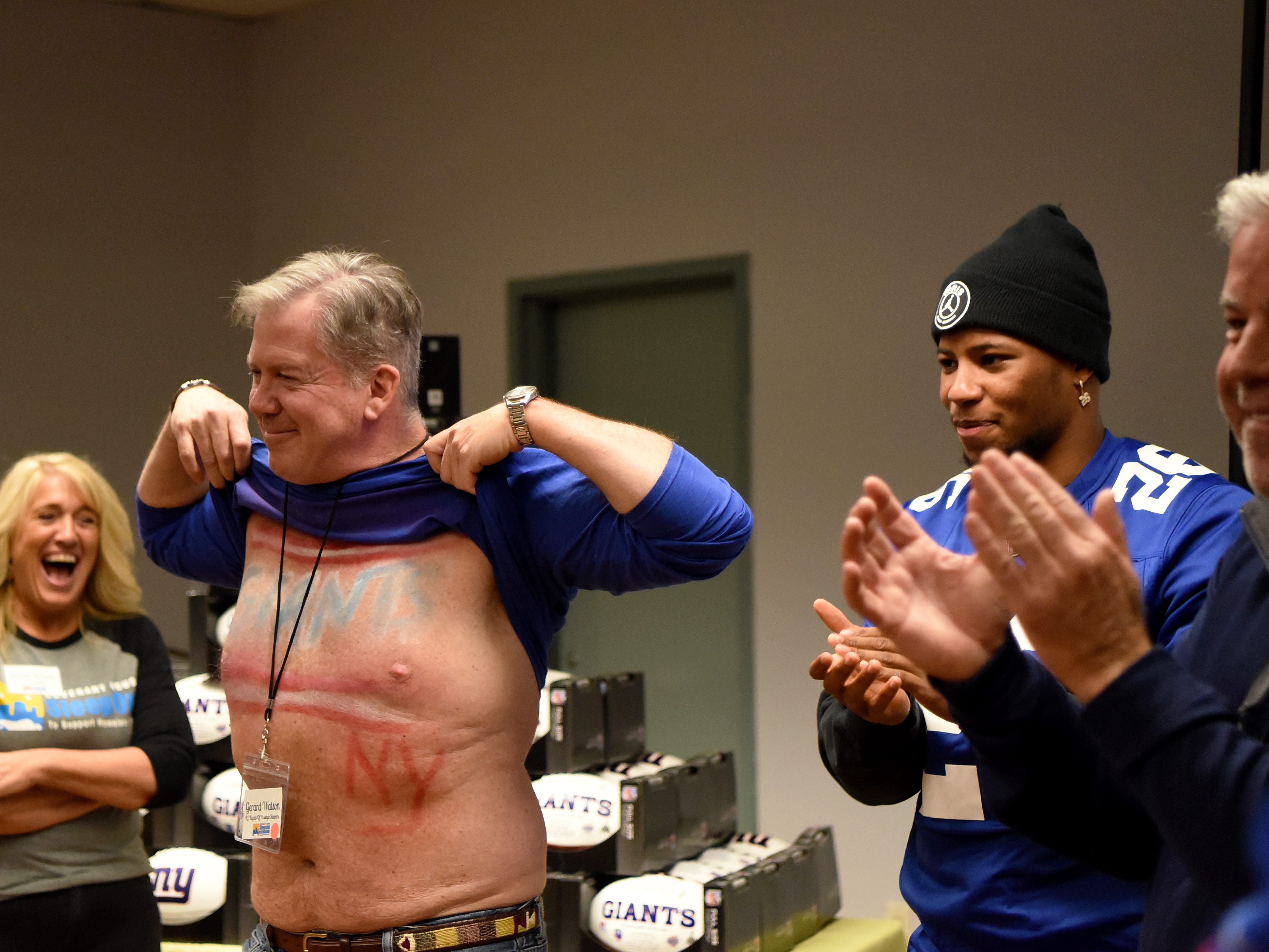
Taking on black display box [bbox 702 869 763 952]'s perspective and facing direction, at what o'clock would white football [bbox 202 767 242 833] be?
The white football is roughly at 2 o'clock from the black display box.

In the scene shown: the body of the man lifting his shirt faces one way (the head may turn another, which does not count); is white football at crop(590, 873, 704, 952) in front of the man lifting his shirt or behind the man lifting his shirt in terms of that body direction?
behind

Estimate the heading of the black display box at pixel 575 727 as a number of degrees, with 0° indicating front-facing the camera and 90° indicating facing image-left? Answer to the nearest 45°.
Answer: approximately 45°

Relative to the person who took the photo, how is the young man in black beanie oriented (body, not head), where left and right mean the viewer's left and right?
facing the viewer and to the left of the viewer

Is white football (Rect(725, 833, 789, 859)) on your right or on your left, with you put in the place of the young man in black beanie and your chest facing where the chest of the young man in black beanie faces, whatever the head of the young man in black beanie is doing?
on your right

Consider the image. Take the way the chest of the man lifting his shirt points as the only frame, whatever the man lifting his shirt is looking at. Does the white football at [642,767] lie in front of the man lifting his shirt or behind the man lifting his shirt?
behind

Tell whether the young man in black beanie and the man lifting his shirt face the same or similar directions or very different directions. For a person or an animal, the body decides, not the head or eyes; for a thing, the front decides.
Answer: same or similar directions

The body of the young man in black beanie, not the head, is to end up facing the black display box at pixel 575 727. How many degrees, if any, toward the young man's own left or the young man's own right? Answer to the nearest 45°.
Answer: approximately 90° to the young man's own right

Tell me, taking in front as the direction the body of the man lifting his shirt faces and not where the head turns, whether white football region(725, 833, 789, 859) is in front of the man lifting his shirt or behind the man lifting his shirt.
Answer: behind

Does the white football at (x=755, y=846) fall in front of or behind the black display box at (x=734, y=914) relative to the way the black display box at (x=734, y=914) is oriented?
behind

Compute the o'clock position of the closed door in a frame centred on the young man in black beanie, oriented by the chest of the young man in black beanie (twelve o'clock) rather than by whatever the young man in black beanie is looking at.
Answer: The closed door is roughly at 4 o'clock from the young man in black beanie.

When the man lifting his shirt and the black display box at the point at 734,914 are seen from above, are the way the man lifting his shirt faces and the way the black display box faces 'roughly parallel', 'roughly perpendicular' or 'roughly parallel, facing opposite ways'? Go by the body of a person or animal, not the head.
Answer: roughly parallel

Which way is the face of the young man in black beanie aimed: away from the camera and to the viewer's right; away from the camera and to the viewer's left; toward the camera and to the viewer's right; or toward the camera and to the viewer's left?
toward the camera and to the viewer's left
